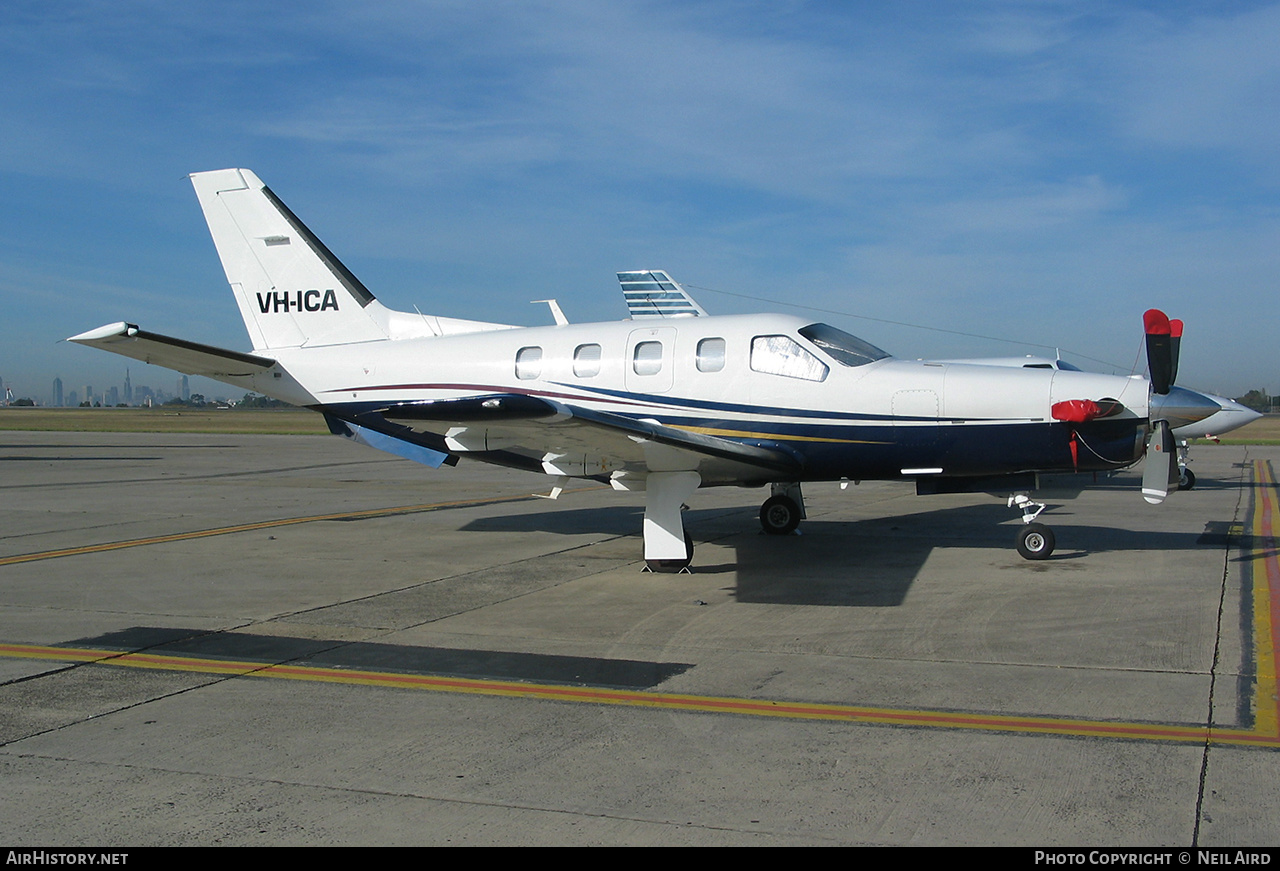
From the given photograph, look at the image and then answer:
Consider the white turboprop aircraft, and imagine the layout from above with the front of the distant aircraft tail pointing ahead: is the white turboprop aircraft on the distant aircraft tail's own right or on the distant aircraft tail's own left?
on the distant aircraft tail's own right

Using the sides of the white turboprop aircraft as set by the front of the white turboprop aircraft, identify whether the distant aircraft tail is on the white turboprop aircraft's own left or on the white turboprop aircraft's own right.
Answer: on the white turboprop aircraft's own left

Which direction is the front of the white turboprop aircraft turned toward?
to the viewer's right

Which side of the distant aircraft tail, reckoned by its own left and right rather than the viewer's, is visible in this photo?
right

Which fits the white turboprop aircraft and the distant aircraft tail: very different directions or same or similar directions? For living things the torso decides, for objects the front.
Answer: same or similar directions

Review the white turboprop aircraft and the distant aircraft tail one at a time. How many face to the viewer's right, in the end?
2
